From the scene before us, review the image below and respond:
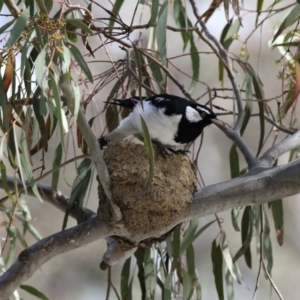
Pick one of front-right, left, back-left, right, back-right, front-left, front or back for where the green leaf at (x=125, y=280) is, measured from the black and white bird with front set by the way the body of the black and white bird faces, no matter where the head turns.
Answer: back-left

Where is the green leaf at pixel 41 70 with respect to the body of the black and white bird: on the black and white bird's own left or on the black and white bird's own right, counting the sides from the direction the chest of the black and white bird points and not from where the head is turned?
on the black and white bird's own right
